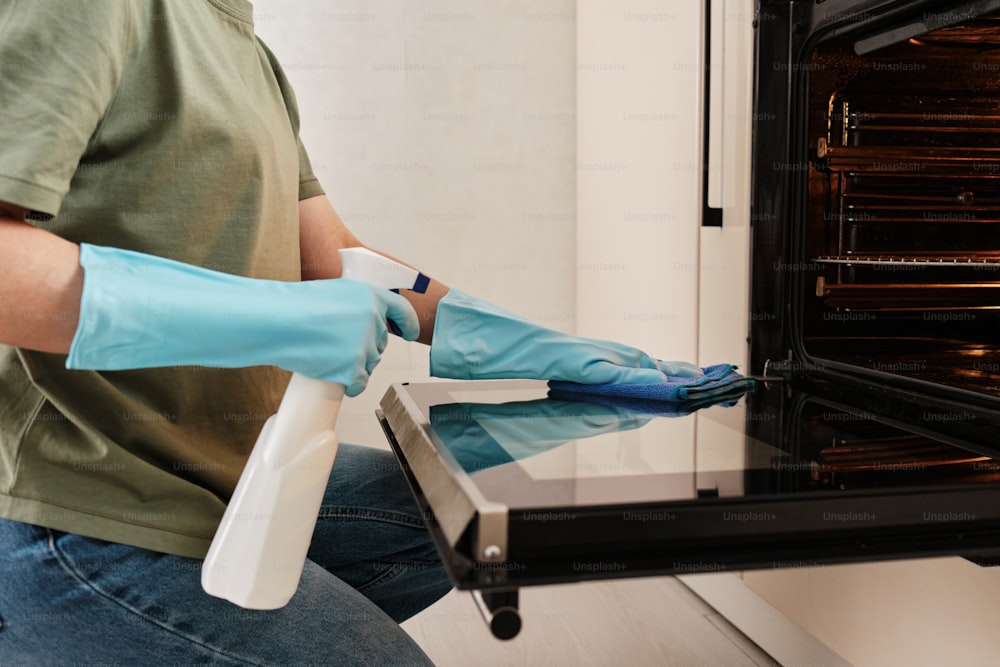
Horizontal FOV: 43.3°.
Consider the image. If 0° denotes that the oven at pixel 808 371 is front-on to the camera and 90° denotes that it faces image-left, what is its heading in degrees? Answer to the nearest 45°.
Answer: approximately 45°

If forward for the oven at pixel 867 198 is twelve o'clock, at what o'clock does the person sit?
The person is roughly at 12 o'clock from the oven.

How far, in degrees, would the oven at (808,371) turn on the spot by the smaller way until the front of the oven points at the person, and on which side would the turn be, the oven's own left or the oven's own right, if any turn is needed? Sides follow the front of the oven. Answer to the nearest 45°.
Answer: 0° — it already faces them
